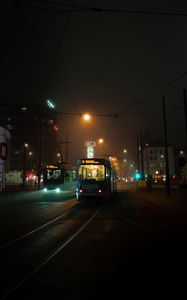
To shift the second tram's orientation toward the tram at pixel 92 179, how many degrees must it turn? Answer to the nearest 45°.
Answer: approximately 45° to its left

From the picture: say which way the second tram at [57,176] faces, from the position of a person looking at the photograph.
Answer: facing the viewer and to the left of the viewer
